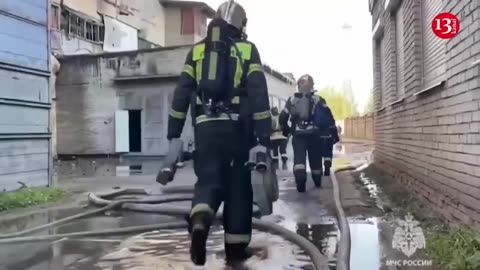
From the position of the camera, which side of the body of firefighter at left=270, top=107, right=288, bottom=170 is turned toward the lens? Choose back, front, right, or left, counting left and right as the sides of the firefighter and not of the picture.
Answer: back

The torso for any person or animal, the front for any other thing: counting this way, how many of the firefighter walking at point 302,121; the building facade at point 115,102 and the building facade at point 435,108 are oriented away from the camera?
1

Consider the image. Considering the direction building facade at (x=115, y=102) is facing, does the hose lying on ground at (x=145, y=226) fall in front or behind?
in front

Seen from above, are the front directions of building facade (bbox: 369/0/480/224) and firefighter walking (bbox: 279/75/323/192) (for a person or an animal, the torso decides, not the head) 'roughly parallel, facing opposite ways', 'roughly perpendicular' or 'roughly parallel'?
roughly perpendicular

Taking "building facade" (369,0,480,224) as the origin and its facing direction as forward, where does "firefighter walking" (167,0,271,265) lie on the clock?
The firefighter walking is roughly at 10 o'clock from the building facade.

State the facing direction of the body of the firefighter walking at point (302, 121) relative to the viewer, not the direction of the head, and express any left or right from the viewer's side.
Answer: facing away from the viewer

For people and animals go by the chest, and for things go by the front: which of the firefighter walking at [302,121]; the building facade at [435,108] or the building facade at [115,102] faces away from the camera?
the firefighter walking

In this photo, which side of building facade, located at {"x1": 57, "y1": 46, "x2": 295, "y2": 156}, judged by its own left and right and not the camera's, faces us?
front

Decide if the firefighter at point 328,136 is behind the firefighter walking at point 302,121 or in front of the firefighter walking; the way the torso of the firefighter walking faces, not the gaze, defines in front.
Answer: in front

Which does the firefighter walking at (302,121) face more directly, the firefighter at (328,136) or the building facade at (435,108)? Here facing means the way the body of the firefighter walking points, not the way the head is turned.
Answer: the firefighter

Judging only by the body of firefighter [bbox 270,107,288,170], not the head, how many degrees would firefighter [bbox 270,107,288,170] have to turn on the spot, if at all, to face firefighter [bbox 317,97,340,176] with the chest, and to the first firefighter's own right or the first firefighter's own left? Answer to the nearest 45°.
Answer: approximately 90° to the first firefighter's own right

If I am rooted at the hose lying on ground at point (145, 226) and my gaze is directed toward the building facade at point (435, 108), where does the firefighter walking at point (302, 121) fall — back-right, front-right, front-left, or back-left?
front-left

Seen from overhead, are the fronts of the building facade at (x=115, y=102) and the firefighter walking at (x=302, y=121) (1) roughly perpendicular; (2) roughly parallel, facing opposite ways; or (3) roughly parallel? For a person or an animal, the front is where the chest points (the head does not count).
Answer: roughly parallel, facing opposite ways

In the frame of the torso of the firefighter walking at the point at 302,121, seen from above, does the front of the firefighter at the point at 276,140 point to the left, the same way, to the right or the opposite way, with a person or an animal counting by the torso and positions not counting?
the same way

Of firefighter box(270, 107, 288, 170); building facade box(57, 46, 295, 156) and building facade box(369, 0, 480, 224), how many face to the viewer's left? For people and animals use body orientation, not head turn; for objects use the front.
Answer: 1

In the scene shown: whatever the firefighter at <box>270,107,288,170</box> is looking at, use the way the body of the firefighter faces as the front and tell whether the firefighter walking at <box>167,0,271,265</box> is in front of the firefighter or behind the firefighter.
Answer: behind

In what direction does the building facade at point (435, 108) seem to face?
to the viewer's left
